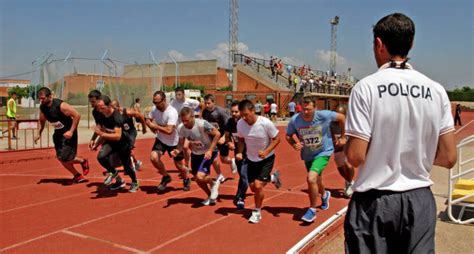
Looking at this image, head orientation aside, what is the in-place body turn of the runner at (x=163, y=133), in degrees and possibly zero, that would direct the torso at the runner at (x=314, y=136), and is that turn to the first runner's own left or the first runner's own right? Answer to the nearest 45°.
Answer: approximately 90° to the first runner's own left

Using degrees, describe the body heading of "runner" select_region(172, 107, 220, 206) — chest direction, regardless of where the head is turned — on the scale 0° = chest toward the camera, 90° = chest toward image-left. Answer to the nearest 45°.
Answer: approximately 45°

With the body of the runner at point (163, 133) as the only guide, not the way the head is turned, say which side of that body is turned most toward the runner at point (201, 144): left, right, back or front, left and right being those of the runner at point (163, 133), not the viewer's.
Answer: left

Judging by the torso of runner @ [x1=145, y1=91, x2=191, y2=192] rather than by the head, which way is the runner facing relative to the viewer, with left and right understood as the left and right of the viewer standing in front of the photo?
facing the viewer and to the left of the viewer

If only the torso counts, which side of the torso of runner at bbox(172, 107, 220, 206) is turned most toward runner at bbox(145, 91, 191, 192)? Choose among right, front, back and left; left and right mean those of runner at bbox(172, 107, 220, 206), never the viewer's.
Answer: right

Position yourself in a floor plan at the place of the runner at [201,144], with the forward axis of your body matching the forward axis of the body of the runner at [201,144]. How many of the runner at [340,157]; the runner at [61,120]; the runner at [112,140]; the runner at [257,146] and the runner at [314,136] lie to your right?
2

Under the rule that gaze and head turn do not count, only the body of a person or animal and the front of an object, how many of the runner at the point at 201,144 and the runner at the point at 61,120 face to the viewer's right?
0

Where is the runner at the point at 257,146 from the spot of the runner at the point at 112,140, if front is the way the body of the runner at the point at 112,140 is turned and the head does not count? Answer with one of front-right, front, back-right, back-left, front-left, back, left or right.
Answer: left

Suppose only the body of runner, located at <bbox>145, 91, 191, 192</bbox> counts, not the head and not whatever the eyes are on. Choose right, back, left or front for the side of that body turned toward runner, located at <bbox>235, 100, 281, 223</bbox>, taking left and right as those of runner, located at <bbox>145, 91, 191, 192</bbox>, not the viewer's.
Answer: left

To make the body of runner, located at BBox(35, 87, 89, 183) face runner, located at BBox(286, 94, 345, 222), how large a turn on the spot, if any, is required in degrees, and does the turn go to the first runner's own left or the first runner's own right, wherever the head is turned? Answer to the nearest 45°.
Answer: approximately 90° to the first runner's own left

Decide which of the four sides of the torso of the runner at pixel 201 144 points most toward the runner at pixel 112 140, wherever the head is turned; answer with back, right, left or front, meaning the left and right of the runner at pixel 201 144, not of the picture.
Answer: right

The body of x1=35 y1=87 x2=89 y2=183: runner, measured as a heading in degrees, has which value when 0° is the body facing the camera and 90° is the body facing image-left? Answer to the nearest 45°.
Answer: approximately 45°

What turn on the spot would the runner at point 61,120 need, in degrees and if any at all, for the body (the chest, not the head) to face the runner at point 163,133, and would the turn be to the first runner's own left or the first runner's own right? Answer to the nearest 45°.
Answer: approximately 90° to the first runner's own left

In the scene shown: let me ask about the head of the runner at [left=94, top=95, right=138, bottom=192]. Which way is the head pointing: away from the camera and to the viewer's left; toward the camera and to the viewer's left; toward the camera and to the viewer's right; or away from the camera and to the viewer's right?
toward the camera and to the viewer's left
